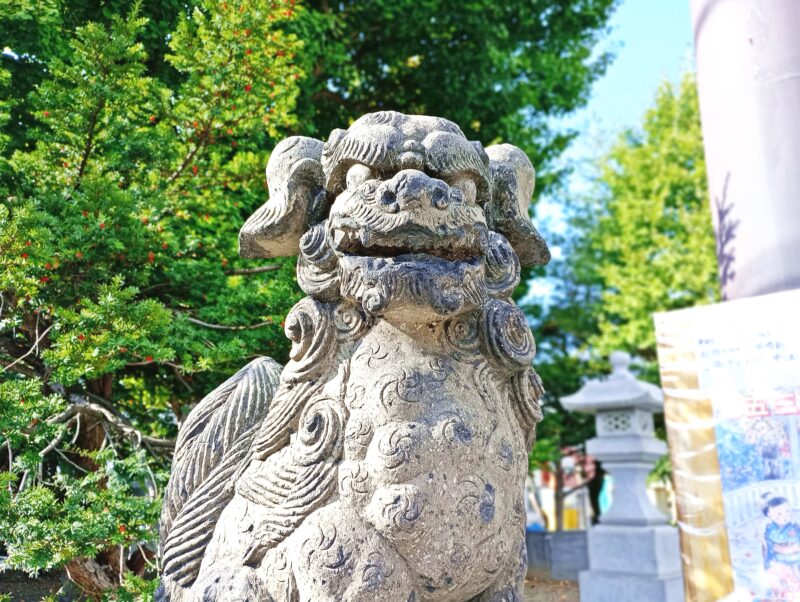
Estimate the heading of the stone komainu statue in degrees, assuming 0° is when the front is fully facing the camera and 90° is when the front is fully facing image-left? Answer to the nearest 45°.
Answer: approximately 315°

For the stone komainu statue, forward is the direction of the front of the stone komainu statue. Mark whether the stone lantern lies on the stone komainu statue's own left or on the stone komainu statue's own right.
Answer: on the stone komainu statue's own left

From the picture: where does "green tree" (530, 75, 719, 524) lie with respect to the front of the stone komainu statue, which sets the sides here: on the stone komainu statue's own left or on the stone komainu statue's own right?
on the stone komainu statue's own left

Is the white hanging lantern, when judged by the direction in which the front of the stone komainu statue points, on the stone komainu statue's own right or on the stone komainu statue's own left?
on the stone komainu statue's own left

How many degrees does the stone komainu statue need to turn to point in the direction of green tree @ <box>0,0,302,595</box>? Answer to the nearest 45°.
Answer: approximately 180°

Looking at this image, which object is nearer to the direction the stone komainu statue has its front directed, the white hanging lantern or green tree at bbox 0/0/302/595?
the white hanging lantern
